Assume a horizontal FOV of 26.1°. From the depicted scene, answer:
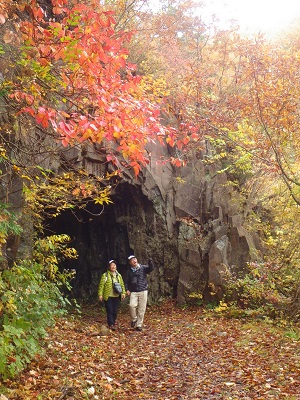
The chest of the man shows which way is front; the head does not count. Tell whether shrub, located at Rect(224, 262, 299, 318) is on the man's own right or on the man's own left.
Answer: on the man's own left

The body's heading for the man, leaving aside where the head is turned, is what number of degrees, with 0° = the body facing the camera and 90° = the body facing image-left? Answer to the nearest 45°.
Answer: approximately 0°
